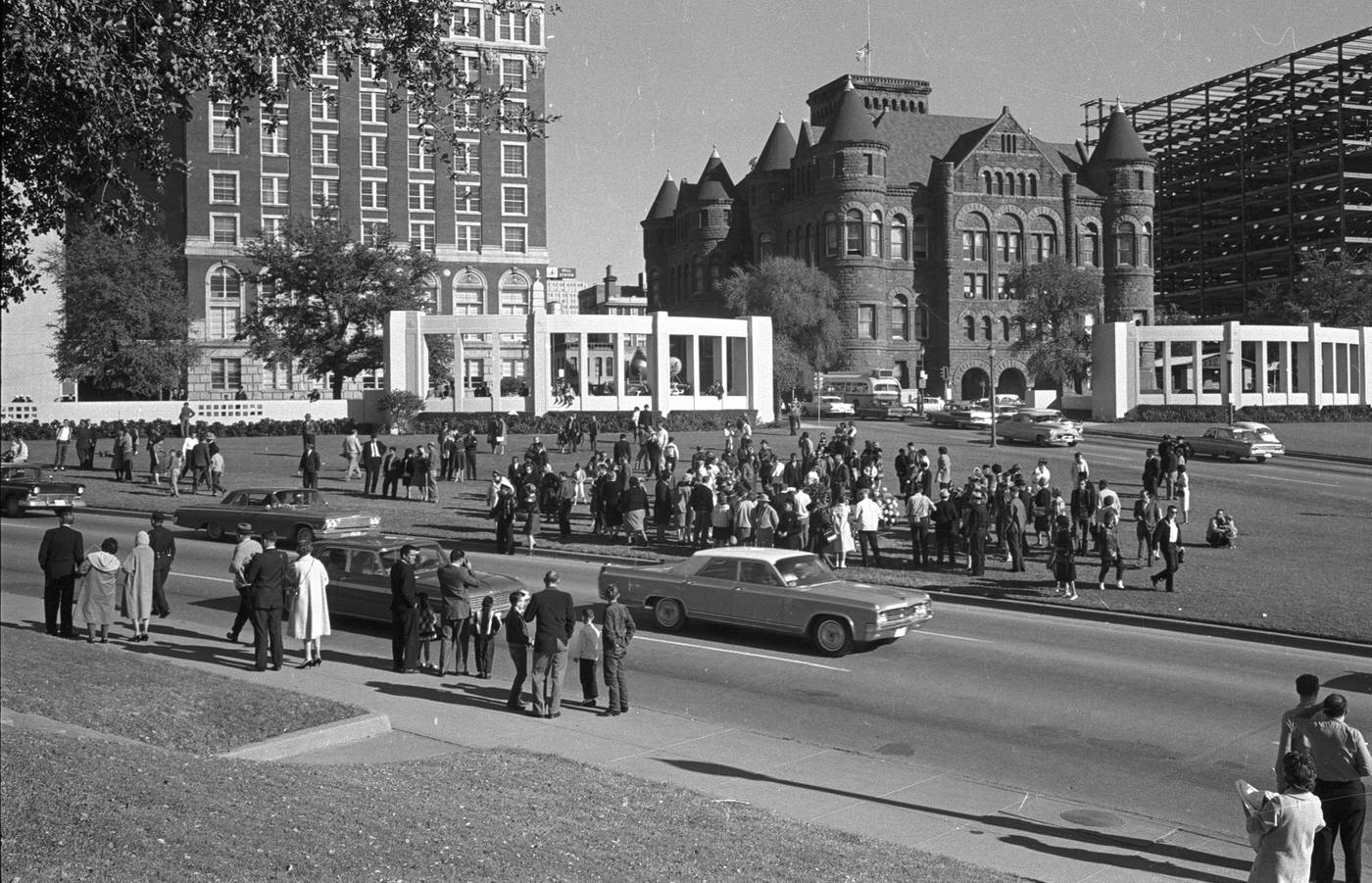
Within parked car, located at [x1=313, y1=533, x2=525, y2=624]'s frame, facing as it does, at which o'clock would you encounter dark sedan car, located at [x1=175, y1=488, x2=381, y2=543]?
dark sedan car, located at [x1=175, y1=488, x2=381, y2=543] is roughly at 7 o'clock from parked car, located at [x1=313, y1=533, x2=525, y2=624].

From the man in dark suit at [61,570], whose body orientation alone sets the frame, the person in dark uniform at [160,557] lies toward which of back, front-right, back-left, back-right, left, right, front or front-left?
front-right

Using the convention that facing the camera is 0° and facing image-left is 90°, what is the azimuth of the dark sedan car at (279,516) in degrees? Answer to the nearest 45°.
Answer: approximately 315°

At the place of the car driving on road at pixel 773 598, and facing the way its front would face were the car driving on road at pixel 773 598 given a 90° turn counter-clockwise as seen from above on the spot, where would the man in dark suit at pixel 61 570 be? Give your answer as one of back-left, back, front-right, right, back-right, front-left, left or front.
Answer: back-left

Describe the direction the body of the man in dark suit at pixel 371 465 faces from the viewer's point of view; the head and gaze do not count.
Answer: toward the camera

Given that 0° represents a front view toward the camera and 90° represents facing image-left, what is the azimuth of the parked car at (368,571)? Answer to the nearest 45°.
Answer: approximately 315°

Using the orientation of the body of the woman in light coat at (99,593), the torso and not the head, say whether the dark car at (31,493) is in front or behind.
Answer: in front

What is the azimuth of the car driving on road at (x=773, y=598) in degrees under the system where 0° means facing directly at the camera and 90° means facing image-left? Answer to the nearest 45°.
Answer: approximately 315°

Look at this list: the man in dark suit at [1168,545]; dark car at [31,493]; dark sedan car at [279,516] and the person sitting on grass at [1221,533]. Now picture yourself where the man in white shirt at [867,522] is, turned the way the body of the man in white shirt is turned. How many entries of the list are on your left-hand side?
2

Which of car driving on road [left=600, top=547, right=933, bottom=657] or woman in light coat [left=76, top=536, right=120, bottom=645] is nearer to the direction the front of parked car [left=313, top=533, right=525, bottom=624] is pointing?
the car driving on road

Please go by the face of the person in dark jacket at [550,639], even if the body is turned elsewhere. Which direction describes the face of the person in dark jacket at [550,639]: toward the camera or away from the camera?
away from the camera

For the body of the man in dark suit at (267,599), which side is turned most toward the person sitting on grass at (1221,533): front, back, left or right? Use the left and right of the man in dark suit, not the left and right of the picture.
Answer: right
